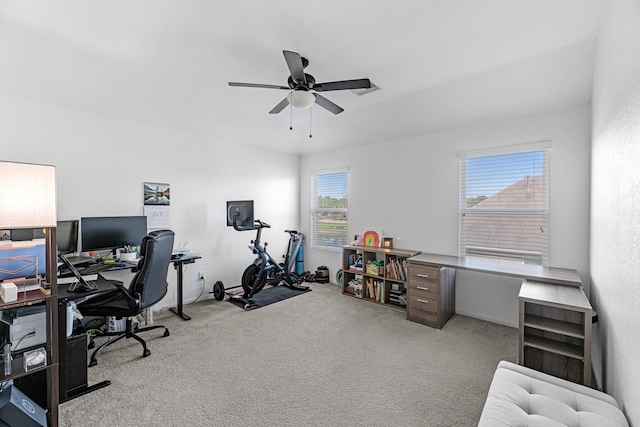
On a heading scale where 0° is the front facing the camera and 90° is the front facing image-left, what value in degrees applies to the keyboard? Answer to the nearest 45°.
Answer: approximately 315°

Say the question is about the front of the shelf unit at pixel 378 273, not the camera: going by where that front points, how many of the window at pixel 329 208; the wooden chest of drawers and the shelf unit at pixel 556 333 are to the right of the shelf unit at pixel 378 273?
1

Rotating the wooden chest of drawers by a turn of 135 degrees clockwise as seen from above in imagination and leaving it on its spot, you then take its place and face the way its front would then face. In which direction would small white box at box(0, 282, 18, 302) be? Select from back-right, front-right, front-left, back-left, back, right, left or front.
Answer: back-left

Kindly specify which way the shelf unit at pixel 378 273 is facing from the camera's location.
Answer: facing the viewer and to the left of the viewer

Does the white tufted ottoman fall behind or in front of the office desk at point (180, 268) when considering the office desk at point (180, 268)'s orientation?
in front

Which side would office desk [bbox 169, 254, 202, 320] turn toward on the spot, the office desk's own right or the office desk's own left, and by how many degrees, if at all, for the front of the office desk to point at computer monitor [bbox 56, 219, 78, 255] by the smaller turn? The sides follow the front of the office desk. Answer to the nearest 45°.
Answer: approximately 135° to the office desk's own right

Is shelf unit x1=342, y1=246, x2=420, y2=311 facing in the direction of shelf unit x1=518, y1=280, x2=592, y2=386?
no

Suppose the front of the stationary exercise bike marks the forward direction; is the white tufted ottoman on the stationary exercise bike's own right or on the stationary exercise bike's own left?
on the stationary exercise bike's own left

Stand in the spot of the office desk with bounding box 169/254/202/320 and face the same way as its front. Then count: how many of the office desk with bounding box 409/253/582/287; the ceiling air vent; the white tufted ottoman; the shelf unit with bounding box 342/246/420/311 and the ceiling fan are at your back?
0

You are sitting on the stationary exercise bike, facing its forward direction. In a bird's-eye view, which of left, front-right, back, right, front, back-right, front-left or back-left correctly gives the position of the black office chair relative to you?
front

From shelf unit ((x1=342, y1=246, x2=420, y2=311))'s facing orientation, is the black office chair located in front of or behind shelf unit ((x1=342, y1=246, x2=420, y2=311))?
in front

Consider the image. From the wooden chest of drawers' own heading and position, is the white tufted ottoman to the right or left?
on its left

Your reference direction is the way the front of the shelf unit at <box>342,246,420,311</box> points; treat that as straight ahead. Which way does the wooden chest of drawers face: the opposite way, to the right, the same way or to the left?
the same way

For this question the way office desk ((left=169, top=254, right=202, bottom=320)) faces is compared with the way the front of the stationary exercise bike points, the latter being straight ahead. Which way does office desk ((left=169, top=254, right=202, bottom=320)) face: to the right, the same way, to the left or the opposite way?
to the left

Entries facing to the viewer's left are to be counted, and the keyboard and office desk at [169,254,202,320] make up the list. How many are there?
0

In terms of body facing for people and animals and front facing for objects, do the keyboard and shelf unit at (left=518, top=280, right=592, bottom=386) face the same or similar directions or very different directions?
very different directions
